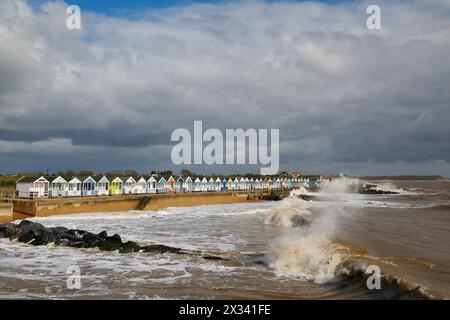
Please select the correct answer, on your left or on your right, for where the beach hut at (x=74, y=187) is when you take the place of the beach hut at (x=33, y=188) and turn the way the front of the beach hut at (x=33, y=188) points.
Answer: on your left

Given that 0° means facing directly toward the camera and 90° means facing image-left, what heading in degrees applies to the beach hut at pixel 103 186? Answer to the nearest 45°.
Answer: approximately 315°

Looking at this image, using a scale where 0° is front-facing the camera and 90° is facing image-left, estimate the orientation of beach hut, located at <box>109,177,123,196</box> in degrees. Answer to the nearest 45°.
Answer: approximately 315°

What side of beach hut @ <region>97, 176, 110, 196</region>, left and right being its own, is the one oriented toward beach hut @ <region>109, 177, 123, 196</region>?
left

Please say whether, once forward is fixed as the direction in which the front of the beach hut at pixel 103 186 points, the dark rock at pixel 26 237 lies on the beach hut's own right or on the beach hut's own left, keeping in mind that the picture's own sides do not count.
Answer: on the beach hut's own right

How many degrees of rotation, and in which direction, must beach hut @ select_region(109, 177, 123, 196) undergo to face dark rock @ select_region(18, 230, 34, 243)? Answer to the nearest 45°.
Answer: approximately 45° to its right

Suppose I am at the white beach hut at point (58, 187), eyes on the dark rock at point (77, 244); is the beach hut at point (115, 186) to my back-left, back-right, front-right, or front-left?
back-left

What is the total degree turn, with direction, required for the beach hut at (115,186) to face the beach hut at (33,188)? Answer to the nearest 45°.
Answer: approximately 90° to its right

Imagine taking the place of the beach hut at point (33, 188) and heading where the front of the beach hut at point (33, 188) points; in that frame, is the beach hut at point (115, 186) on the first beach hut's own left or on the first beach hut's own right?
on the first beach hut's own left

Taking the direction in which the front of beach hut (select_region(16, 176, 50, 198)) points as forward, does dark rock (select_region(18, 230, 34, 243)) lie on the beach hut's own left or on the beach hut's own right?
on the beach hut's own right
